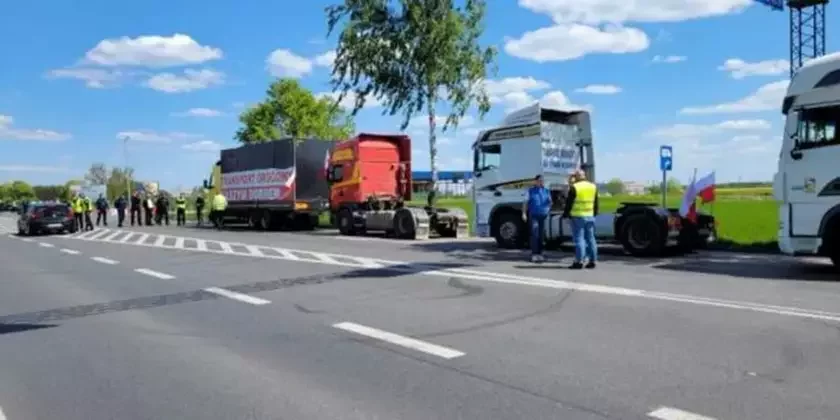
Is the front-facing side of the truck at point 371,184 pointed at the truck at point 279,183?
yes

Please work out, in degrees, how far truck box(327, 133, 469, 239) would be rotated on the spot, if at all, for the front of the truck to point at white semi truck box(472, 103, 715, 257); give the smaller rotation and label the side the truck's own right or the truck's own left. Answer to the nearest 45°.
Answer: approximately 180°

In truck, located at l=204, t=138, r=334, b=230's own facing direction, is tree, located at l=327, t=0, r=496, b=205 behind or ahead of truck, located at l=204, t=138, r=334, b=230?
behind

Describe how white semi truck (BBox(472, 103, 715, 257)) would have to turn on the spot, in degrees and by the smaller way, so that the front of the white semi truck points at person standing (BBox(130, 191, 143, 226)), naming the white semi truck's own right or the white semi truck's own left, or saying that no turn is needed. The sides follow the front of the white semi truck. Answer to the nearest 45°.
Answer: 0° — it already faces them

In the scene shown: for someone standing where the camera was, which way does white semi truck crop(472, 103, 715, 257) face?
facing away from the viewer and to the left of the viewer

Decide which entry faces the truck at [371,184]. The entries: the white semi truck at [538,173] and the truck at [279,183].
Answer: the white semi truck

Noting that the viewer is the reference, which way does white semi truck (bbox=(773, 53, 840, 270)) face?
facing to the left of the viewer

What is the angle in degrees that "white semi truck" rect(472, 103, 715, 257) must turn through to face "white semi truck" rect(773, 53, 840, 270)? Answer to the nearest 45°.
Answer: approximately 180°

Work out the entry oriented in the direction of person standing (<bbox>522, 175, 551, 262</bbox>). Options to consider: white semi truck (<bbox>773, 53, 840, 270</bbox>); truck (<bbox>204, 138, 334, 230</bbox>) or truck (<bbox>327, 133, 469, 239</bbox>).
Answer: the white semi truck

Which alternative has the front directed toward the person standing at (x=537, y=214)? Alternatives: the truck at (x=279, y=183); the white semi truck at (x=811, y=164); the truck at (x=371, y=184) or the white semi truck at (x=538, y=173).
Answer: the white semi truck at (x=811, y=164)

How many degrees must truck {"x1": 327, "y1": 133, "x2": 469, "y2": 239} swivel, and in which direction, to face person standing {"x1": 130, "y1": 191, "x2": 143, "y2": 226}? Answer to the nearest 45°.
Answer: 0° — it already faces them

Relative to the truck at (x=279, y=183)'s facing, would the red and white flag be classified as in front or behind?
behind
